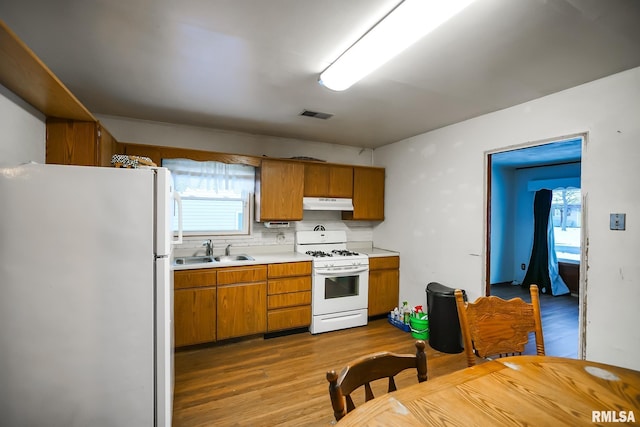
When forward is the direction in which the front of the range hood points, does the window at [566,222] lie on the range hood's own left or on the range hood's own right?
on the range hood's own left

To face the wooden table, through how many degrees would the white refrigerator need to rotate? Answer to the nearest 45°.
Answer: approximately 45° to its right

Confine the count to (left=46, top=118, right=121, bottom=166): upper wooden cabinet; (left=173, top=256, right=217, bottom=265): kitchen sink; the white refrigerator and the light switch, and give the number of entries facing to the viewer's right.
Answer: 2

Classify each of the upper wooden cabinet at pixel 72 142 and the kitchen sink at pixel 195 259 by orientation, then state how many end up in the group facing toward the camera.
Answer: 1

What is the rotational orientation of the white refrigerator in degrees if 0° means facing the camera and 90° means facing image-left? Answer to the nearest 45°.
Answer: approximately 270°

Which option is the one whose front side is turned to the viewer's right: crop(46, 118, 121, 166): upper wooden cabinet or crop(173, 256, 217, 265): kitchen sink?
the upper wooden cabinet

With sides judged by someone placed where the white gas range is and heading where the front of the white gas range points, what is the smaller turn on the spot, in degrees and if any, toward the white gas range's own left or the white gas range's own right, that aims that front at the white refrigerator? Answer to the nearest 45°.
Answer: approximately 90° to the white gas range's own right

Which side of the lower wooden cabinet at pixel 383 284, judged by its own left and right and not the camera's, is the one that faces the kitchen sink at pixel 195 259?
right

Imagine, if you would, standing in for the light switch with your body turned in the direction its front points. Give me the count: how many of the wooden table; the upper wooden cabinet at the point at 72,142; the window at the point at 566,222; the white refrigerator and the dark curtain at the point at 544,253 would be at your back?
2

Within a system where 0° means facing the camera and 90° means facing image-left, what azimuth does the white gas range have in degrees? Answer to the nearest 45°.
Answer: approximately 315°
